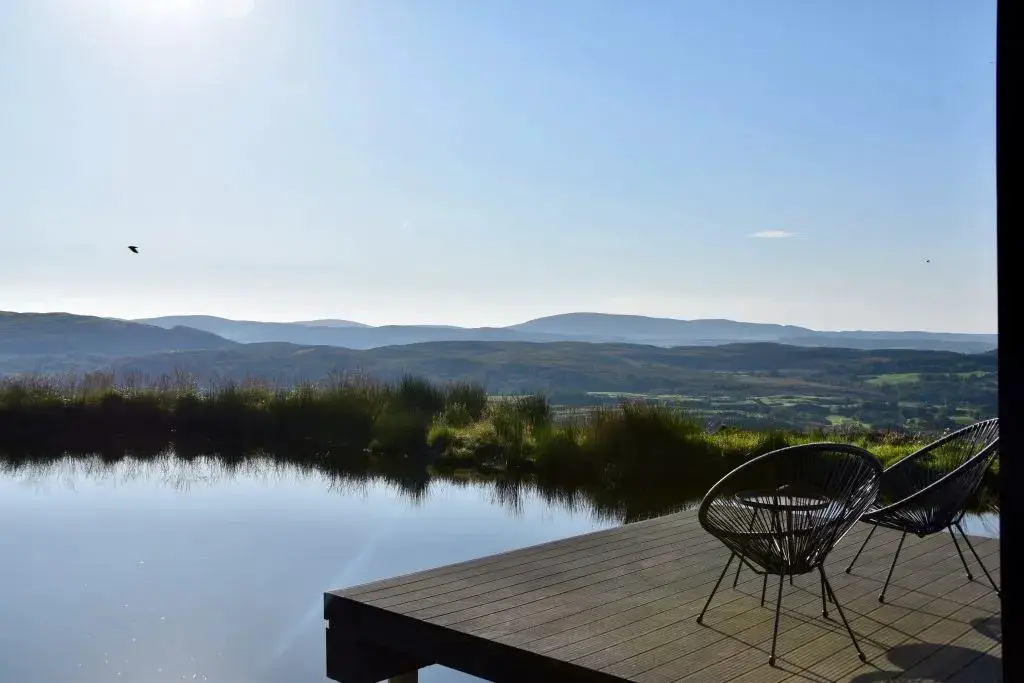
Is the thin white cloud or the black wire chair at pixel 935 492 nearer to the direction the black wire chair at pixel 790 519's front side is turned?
the thin white cloud

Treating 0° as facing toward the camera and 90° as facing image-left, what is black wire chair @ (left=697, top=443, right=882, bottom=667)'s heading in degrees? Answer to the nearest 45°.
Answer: approximately 135°

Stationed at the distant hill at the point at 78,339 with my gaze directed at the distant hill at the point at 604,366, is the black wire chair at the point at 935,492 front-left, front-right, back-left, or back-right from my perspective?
front-right

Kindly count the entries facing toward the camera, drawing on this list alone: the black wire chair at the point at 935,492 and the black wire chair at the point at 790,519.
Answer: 0

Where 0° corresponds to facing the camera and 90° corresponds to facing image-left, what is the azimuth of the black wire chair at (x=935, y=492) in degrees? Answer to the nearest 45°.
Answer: approximately 90°

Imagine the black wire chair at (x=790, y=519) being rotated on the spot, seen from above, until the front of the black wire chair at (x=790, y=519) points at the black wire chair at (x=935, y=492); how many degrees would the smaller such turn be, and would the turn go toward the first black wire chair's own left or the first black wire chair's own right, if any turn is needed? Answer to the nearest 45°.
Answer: approximately 90° to the first black wire chair's own right

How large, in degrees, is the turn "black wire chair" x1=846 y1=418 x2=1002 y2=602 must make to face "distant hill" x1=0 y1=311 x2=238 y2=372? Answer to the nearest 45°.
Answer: approximately 45° to its right
